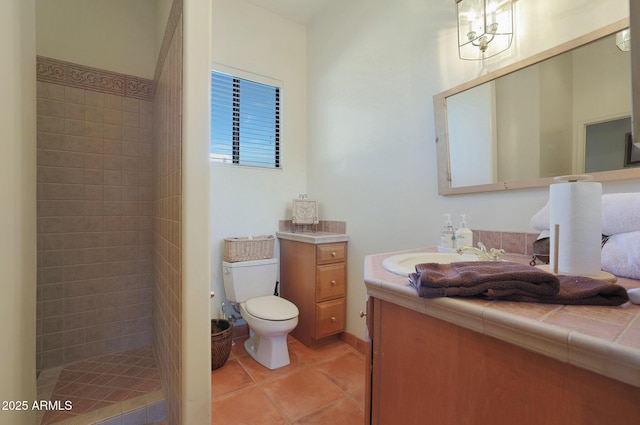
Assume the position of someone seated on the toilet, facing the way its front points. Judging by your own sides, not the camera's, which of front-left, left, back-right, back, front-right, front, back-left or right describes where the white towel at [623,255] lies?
front

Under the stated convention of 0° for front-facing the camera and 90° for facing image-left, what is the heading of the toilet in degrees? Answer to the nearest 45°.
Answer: approximately 315°

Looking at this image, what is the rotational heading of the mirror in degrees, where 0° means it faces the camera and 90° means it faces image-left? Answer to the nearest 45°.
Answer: approximately 45°

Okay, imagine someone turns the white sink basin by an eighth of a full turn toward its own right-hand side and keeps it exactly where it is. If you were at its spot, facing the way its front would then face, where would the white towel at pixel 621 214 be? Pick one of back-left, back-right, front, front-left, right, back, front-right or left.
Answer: back

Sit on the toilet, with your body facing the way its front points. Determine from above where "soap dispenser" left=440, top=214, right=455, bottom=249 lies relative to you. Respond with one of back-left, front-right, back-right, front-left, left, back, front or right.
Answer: front

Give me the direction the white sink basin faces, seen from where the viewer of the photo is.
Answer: facing the viewer and to the left of the viewer

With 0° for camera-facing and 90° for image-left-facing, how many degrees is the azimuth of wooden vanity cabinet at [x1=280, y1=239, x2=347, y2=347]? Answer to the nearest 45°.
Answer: approximately 315°

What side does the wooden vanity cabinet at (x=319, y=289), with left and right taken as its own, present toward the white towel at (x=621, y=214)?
front

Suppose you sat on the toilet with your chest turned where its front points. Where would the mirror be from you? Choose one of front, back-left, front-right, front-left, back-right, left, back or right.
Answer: front
